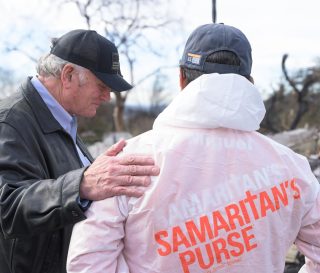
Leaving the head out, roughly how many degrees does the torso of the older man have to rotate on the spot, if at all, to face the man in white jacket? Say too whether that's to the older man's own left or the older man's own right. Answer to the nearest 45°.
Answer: approximately 45° to the older man's own right

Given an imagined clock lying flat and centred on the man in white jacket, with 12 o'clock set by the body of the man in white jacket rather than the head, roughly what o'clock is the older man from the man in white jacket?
The older man is roughly at 10 o'clock from the man in white jacket.

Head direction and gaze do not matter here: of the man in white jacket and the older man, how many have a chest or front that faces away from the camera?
1

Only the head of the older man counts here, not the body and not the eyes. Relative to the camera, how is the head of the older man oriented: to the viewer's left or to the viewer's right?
to the viewer's right

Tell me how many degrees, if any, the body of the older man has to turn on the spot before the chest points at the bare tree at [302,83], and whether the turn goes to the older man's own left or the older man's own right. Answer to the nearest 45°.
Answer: approximately 45° to the older man's own left

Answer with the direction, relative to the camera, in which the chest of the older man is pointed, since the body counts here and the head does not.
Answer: to the viewer's right

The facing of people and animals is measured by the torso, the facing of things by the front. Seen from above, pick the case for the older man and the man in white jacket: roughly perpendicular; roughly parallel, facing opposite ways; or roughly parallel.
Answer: roughly perpendicular

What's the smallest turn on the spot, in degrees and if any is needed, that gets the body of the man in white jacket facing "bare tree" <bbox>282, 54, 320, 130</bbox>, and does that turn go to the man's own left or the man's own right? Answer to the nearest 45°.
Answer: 0° — they already face it

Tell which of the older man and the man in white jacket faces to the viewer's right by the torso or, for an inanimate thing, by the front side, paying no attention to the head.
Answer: the older man

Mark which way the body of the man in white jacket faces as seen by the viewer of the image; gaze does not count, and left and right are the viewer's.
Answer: facing away from the viewer

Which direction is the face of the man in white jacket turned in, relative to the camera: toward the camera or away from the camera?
away from the camera
